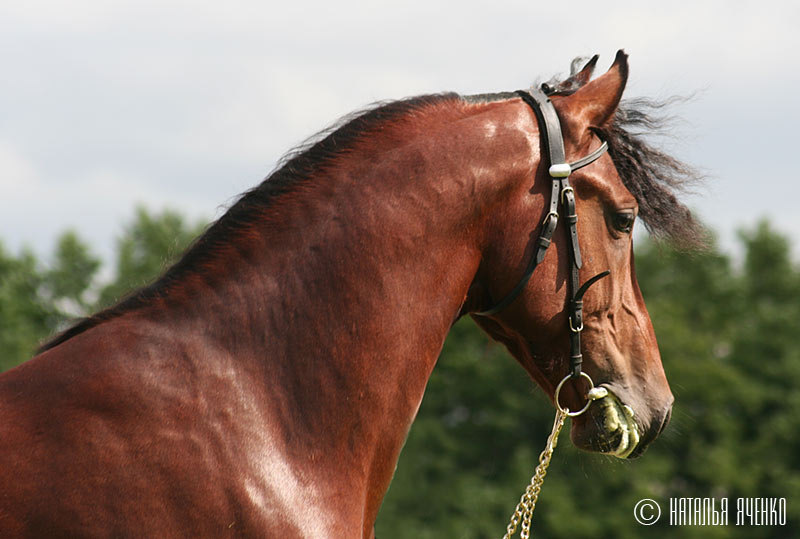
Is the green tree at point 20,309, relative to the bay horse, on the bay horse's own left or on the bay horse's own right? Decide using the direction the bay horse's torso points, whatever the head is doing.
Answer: on the bay horse's own left

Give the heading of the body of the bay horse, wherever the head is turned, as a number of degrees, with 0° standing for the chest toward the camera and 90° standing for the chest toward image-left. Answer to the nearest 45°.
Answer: approximately 270°

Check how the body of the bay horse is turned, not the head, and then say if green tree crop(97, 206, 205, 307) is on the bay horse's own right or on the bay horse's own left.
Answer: on the bay horse's own left
